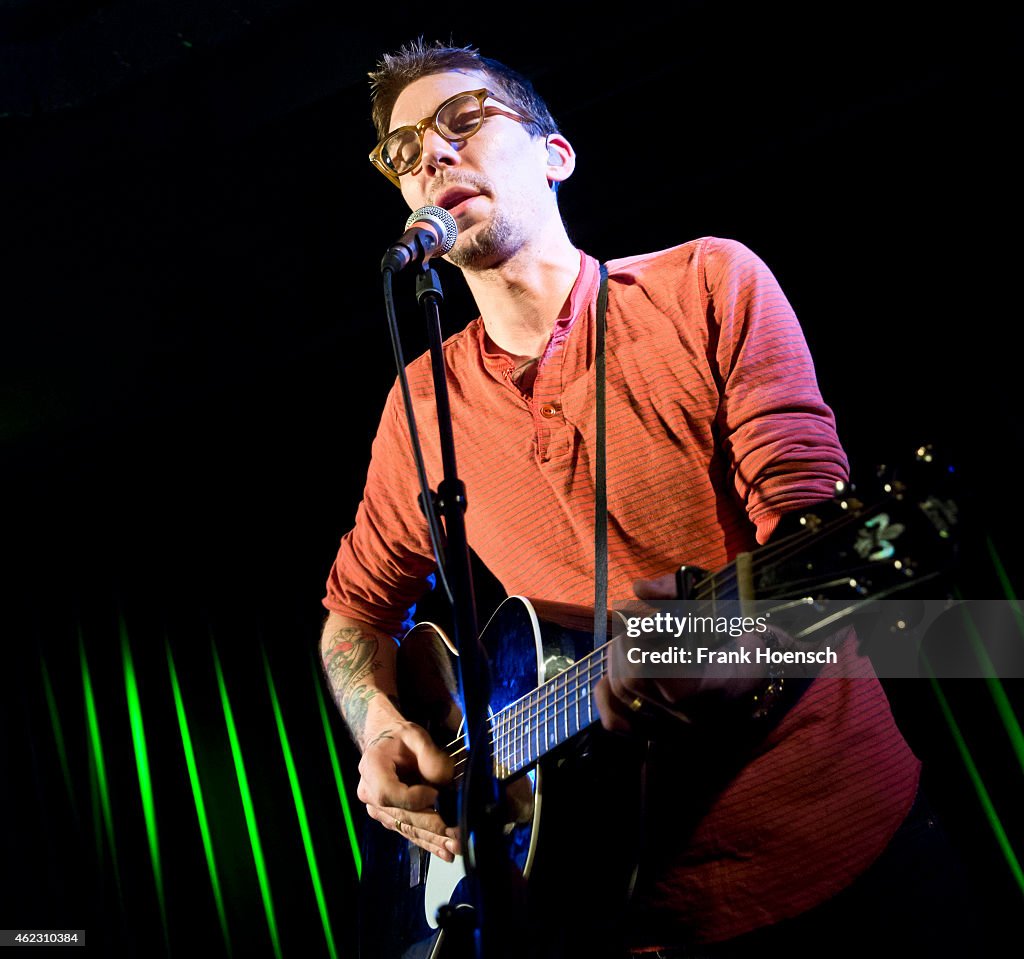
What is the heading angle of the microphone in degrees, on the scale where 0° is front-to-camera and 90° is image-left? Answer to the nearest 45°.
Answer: approximately 225°
